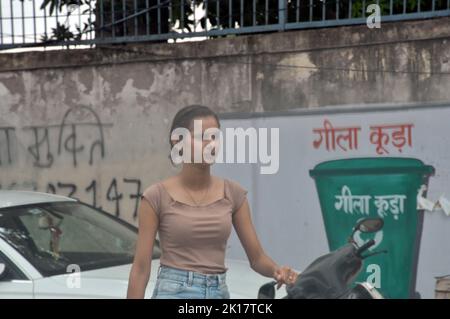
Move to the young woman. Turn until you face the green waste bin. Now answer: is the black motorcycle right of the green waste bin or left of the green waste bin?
right

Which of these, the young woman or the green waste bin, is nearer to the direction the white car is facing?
the young woman
